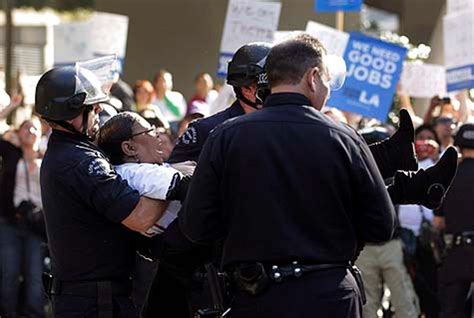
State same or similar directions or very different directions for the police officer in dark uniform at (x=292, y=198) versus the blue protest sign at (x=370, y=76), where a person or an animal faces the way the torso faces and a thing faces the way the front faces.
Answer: very different directions

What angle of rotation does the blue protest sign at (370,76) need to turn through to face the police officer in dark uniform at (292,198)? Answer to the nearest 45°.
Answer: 0° — it already faces them

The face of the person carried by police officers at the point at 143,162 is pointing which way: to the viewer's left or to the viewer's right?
to the viewer's right

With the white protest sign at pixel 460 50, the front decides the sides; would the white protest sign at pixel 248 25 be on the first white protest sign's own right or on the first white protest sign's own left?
on the first white protest sign's own right

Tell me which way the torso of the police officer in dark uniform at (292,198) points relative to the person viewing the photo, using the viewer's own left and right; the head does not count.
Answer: facing away from the viewer

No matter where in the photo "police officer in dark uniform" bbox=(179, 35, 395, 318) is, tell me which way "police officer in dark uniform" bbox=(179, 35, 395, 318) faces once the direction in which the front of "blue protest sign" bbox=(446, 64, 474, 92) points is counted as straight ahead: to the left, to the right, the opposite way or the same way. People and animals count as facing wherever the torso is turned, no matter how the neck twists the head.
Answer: the opposite way

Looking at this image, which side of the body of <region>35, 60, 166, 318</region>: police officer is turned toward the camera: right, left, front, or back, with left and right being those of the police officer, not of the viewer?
right

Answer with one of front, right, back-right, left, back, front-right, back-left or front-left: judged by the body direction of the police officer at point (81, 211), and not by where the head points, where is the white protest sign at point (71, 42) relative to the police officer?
left

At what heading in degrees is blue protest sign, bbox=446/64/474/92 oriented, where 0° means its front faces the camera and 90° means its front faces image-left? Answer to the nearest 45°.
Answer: approximately 0°
